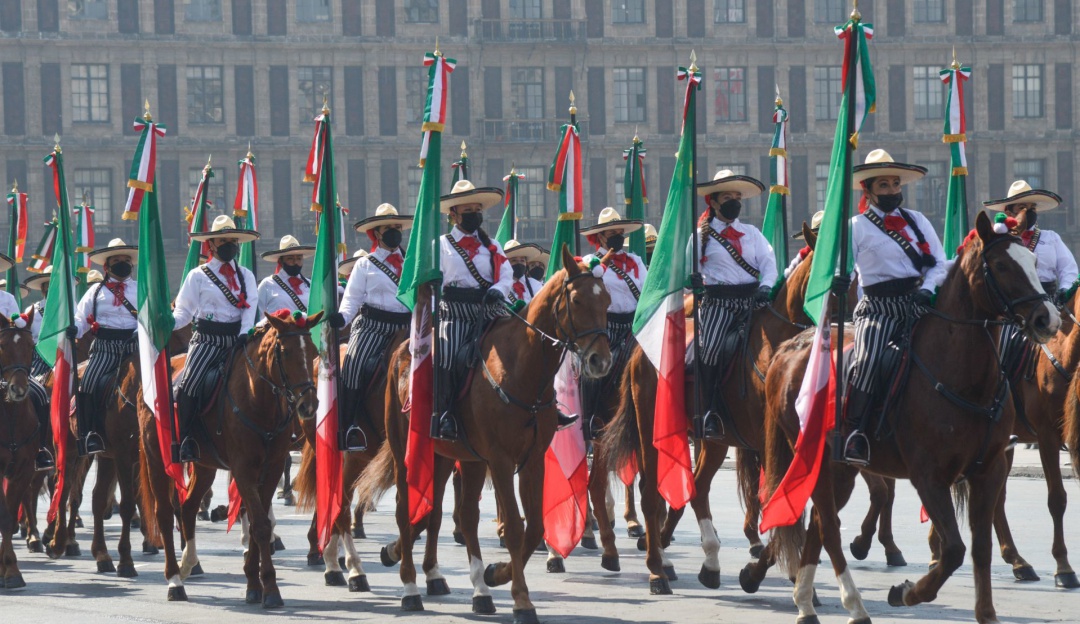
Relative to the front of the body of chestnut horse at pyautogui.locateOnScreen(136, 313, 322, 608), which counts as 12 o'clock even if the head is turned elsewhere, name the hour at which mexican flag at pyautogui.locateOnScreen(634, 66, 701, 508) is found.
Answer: The mexican flag is roughly at 11 o'clock from the chestnut horse.

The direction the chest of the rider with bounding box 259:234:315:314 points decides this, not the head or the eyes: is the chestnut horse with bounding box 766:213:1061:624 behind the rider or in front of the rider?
in front

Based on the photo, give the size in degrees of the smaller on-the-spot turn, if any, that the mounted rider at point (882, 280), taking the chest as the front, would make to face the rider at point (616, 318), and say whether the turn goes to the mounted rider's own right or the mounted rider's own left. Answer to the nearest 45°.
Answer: approximately 180°

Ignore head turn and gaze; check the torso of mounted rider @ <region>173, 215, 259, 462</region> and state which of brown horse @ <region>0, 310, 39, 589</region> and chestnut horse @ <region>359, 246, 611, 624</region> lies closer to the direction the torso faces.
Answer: the chestnut horse

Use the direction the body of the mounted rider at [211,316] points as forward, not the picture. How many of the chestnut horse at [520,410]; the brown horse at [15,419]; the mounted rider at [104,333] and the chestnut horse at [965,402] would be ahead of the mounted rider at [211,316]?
2

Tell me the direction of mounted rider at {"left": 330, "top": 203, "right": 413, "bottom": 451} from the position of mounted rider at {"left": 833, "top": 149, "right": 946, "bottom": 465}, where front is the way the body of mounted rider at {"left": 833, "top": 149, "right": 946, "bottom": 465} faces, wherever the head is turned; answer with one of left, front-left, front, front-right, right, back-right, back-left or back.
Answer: back

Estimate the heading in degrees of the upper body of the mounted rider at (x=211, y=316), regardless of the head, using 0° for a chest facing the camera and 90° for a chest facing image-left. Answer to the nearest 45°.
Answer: approximately 315°
